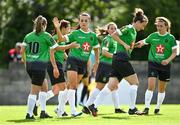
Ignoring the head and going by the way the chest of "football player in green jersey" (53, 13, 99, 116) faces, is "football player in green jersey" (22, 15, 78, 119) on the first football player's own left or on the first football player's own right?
on the first football player's own right

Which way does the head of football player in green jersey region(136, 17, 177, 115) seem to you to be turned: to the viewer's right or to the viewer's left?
to the viewer's left

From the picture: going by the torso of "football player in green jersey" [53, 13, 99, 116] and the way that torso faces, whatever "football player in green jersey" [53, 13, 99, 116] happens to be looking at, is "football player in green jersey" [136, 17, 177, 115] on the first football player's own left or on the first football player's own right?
on the first football player's own left
